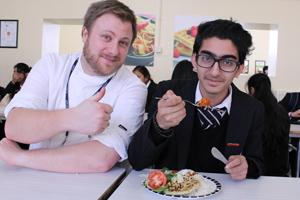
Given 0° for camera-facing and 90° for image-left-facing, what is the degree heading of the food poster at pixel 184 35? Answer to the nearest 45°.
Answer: approximately 0°

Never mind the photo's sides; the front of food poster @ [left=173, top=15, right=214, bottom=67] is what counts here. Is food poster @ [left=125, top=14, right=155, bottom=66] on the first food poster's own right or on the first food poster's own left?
on the first food poster's own right

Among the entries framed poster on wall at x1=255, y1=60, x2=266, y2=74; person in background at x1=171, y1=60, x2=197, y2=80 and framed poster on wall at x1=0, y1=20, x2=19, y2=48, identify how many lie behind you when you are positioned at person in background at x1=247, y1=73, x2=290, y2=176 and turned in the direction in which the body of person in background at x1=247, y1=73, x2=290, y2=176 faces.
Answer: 0

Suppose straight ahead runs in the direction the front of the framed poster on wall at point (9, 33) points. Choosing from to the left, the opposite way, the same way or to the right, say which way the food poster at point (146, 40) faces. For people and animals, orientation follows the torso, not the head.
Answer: the same way

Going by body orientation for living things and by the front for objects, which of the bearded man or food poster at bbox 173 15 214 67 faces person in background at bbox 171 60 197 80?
the food poster

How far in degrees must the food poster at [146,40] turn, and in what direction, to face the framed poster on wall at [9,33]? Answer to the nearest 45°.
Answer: approximately 90° to its right

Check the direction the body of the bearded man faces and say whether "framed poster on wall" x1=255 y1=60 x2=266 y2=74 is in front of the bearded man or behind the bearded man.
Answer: behind

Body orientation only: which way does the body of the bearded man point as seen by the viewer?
toward the camera

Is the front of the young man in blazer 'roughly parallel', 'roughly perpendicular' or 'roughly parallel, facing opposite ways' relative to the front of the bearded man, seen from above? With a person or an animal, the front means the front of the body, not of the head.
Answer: roughly parallel

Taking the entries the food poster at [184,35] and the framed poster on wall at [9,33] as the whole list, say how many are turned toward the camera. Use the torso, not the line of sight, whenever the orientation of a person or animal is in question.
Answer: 2

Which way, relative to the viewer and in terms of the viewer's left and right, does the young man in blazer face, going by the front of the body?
facing the viewer

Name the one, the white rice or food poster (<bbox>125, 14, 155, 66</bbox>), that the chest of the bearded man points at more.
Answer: the white rice

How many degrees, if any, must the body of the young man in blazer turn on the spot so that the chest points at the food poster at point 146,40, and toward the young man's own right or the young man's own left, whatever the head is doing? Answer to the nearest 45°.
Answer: approximately 180°

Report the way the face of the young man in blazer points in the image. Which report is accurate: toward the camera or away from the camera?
toward the camera

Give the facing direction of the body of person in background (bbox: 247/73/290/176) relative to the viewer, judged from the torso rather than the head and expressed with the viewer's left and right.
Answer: facing away from the viewer and to the left of the viewer

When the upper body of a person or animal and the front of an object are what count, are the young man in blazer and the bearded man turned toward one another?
no

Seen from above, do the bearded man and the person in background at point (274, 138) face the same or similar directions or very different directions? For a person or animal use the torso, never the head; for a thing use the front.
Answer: very different directions

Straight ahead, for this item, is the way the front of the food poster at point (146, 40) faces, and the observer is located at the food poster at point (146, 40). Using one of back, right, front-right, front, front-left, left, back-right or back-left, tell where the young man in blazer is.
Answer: front

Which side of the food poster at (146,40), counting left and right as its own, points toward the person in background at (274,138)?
front

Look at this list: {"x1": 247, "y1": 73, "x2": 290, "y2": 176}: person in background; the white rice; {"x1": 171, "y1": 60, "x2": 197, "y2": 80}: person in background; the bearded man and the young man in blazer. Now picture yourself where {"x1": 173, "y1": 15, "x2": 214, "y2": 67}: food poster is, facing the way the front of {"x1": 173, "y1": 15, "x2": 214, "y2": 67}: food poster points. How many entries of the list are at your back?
0
